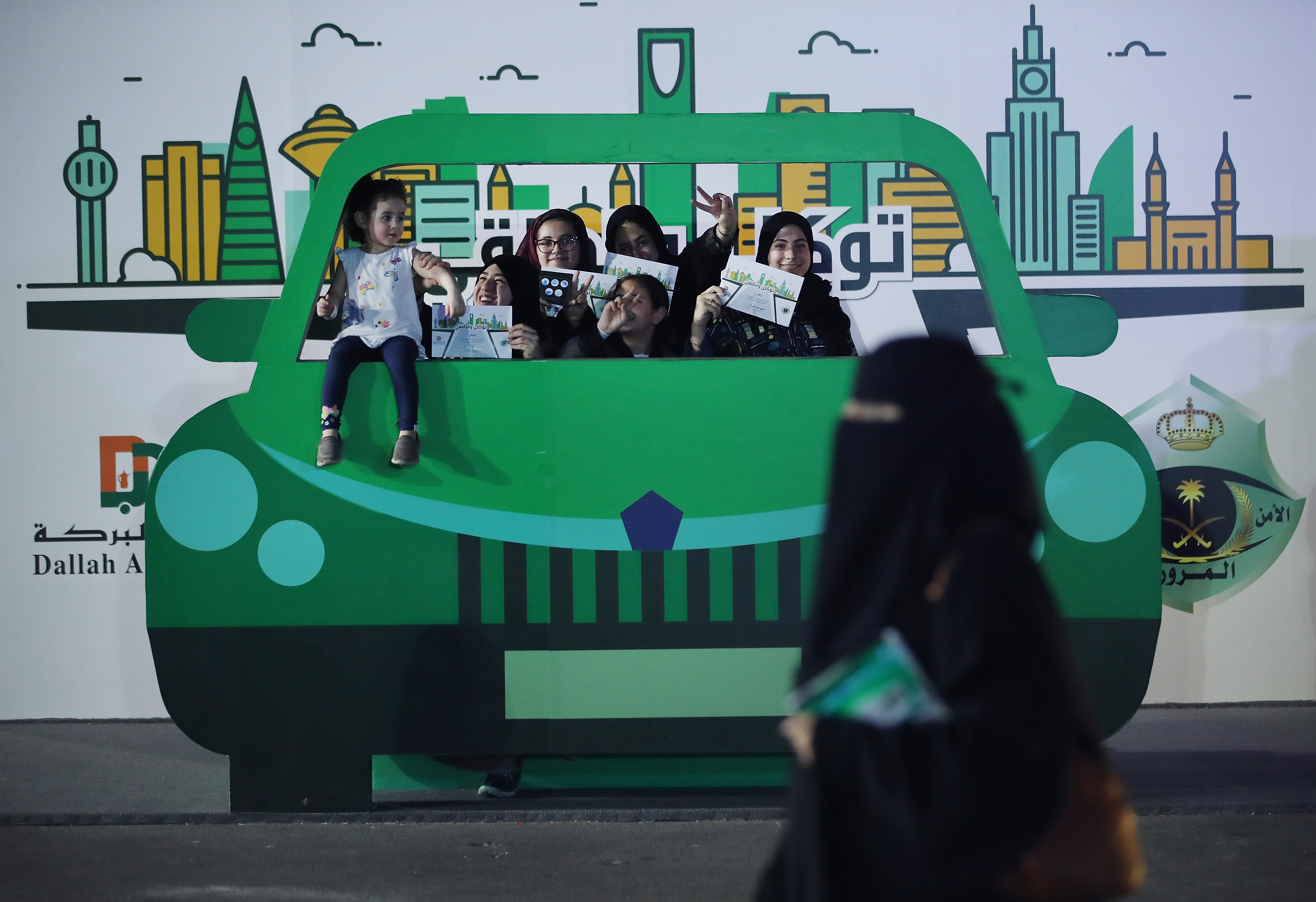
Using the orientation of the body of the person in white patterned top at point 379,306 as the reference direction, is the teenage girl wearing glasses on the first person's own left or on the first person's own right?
on the first person's own left

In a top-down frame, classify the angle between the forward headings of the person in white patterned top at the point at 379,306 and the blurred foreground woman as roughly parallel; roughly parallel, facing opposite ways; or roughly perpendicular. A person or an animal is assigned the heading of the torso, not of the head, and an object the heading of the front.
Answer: roughly perpendicular

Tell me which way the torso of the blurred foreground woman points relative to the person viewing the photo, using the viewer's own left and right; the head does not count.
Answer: facing the viewer and to the left of the viewer

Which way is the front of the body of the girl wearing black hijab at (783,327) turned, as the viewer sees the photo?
toward the camera

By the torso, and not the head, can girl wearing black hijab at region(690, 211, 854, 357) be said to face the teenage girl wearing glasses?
no

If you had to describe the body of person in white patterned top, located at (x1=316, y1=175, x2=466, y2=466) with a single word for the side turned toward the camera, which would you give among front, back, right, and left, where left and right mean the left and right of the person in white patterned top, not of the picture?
front

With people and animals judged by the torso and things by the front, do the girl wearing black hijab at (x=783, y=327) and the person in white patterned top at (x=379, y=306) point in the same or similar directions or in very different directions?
same or similar directions

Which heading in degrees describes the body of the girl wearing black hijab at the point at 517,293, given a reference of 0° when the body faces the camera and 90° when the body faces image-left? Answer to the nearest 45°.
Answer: approximately 45°

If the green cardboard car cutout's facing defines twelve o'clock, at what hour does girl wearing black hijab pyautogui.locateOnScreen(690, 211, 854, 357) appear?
The girl wearing black hijab is roughly at 8 o'clock from the green cardboard car cutout.

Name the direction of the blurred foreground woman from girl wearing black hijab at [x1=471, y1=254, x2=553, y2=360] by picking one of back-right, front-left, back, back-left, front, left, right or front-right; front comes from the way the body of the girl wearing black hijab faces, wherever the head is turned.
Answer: front-left

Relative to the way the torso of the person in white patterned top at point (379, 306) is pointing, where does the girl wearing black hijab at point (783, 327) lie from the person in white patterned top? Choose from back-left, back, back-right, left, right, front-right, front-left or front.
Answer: left

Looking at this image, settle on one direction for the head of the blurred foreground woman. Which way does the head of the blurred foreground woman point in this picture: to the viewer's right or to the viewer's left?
to the viewer's left
